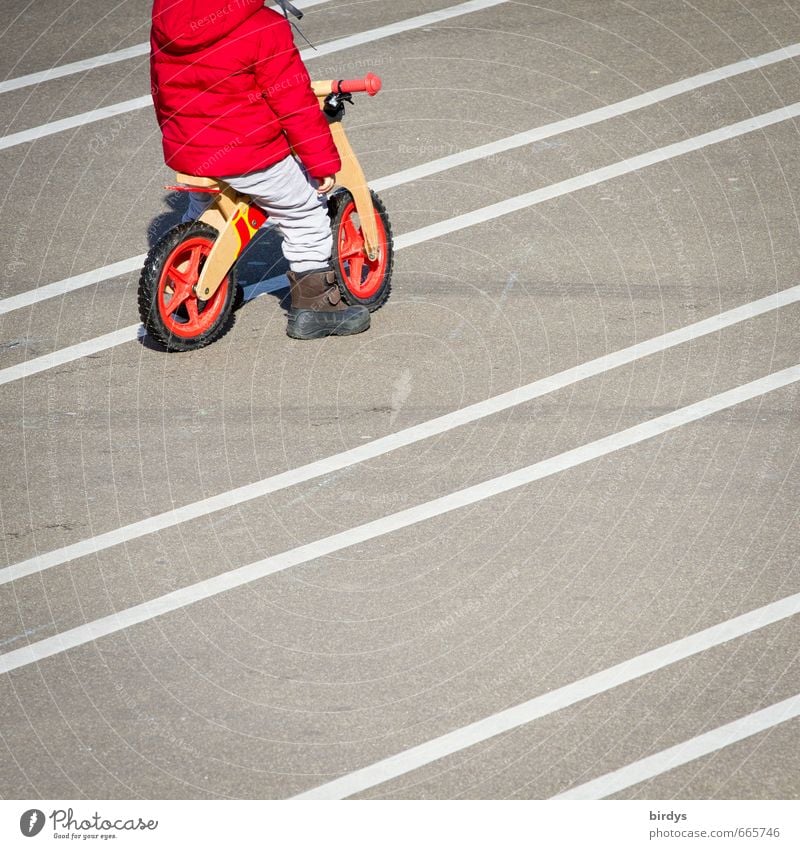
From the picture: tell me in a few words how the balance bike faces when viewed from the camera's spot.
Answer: facing away from the viewer and to the right of the viewer

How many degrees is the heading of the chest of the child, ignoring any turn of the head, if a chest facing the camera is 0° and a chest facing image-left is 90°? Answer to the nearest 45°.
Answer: approximately 225°
